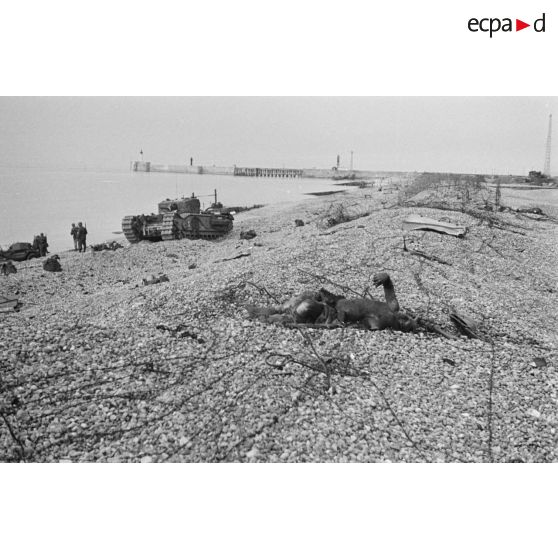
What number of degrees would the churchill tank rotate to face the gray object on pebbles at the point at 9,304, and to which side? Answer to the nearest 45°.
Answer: approximately 45° to its left

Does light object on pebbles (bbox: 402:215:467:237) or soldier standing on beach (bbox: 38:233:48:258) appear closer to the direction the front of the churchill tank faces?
the soldier standing on beach

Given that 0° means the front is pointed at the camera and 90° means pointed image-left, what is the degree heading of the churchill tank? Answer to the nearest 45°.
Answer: approximately 45°

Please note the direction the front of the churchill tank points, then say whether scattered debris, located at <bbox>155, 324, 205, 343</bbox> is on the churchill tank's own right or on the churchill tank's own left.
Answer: on the churchill tank's own left

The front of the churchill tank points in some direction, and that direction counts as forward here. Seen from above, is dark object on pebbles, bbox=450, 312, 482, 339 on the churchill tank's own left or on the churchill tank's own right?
on the churchill tank's own left

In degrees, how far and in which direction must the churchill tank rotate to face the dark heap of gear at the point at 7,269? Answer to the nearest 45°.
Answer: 0° — it already faces it

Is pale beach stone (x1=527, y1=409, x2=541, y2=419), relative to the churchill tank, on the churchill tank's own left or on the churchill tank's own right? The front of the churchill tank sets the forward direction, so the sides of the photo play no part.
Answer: on the churchill tank's own left

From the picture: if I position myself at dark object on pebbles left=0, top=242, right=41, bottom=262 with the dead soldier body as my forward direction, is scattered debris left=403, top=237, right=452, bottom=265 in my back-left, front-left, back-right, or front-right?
front-left

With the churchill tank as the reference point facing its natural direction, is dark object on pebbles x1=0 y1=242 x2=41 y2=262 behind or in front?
in front
